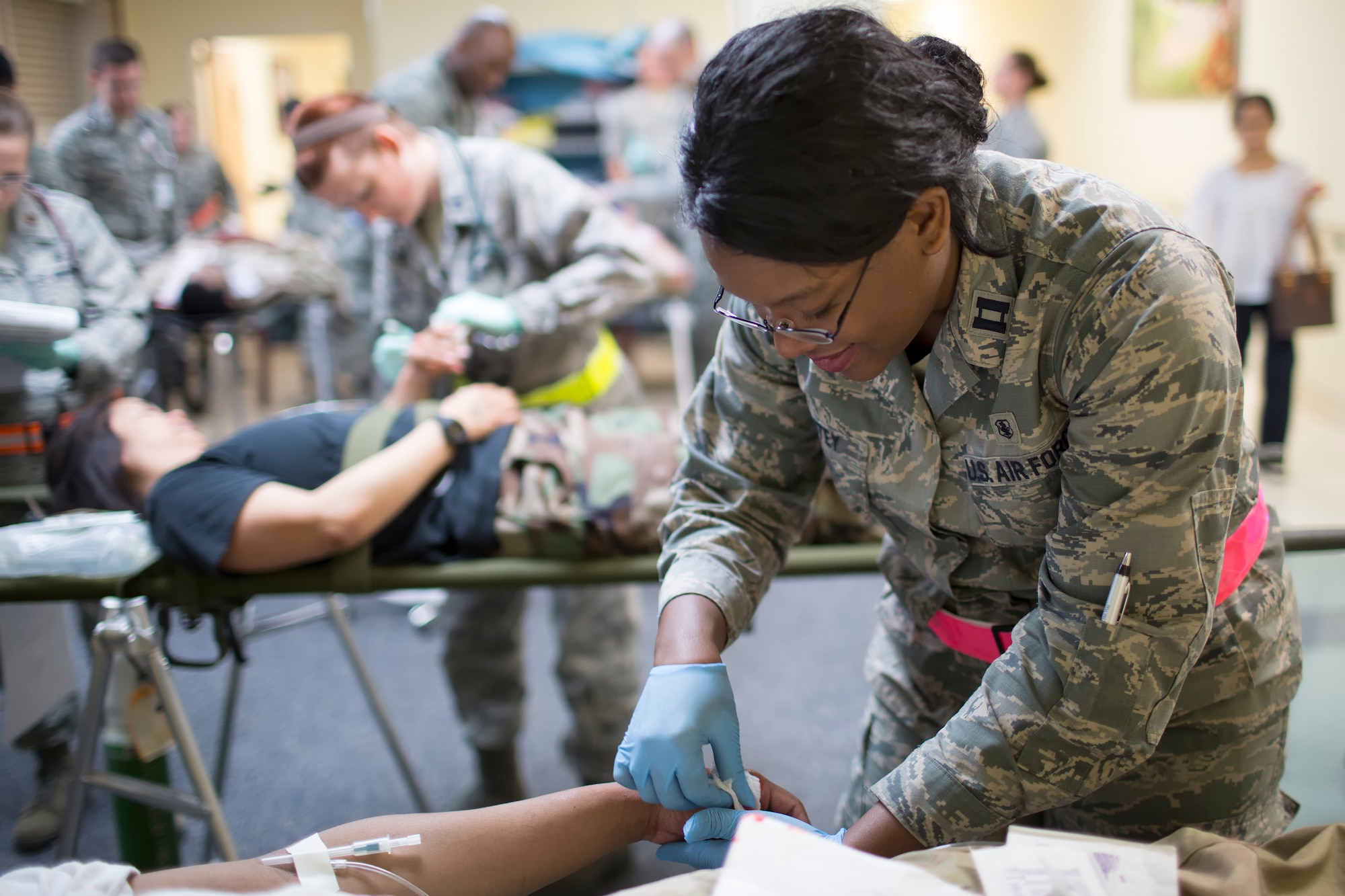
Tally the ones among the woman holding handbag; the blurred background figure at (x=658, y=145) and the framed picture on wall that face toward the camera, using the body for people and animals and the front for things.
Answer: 3

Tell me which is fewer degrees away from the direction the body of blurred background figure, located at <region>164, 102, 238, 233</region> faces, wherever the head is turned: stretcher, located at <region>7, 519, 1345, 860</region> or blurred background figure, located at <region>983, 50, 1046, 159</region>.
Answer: the stretcher

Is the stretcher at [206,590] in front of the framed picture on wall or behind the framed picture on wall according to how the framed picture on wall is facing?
in front

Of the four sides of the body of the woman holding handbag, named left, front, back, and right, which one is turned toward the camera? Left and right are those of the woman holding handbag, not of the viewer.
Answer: front

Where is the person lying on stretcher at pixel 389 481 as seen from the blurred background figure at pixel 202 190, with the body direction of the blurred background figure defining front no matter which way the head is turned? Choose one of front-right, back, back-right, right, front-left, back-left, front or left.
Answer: front-left

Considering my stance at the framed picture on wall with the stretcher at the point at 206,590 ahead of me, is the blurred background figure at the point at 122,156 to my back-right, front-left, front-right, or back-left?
front-right

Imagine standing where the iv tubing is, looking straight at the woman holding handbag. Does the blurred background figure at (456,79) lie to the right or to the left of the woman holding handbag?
left

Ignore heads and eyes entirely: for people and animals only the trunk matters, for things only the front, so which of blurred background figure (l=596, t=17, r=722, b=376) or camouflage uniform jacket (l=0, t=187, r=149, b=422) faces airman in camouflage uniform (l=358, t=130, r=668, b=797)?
the blurred background figure

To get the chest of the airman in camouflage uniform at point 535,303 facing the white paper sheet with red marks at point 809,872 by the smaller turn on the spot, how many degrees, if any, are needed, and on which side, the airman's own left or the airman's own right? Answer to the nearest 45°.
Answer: approximately 45° to the airman's own left

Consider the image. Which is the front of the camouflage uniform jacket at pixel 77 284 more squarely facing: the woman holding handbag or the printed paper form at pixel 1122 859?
the printed paper form

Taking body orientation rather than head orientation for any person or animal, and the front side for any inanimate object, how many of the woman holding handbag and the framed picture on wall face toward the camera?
2

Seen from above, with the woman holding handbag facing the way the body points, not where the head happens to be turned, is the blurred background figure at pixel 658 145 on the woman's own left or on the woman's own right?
on the woman's own right

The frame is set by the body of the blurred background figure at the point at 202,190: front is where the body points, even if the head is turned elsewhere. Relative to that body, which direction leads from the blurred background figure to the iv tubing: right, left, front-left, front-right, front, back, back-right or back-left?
front-left

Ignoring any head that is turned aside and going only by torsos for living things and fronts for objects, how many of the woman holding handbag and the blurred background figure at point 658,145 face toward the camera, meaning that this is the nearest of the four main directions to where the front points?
2

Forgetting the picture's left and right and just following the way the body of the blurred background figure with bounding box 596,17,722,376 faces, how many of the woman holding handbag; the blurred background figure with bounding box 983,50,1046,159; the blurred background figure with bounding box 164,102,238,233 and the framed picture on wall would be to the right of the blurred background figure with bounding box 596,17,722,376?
1

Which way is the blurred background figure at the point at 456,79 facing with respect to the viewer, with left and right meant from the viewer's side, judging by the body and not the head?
facing the viewer and to the right of the viewer
